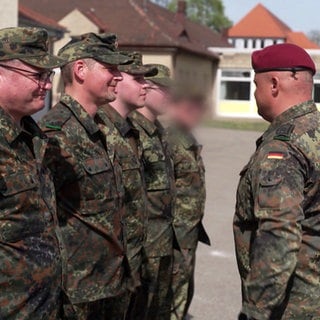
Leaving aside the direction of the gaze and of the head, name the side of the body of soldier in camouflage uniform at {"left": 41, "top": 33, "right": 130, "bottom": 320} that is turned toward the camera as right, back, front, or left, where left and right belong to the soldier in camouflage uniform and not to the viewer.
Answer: right

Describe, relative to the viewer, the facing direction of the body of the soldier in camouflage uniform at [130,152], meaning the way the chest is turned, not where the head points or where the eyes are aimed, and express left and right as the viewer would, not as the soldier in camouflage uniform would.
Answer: facing to the right of the viewer

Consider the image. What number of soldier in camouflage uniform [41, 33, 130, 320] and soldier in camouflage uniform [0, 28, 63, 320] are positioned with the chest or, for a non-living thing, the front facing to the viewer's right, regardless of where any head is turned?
2

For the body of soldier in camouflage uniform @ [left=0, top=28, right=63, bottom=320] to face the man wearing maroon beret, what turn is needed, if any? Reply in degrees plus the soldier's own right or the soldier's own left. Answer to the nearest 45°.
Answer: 0° — they already face them

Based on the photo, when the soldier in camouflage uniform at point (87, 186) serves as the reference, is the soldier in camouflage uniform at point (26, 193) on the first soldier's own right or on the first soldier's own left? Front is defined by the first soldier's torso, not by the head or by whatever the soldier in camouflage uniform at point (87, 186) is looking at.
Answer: on the first soldier's own right

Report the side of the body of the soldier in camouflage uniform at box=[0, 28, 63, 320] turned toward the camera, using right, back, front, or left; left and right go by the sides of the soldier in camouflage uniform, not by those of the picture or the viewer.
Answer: right

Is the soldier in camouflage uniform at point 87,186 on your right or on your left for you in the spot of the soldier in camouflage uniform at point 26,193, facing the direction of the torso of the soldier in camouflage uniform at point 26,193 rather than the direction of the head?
on your left

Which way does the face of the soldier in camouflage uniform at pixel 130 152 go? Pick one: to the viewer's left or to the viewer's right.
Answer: to the viewer's right

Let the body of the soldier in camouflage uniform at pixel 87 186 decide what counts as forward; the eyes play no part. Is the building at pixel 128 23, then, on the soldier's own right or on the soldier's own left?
on the soldier's own left

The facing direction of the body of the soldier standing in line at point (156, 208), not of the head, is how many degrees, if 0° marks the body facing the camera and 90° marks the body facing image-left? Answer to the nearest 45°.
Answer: approximately 270°

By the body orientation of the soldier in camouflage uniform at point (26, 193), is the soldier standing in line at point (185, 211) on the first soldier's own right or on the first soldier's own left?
on the first soldier's own left

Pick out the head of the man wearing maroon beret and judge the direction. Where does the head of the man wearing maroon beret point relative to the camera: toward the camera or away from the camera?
away from the camera
